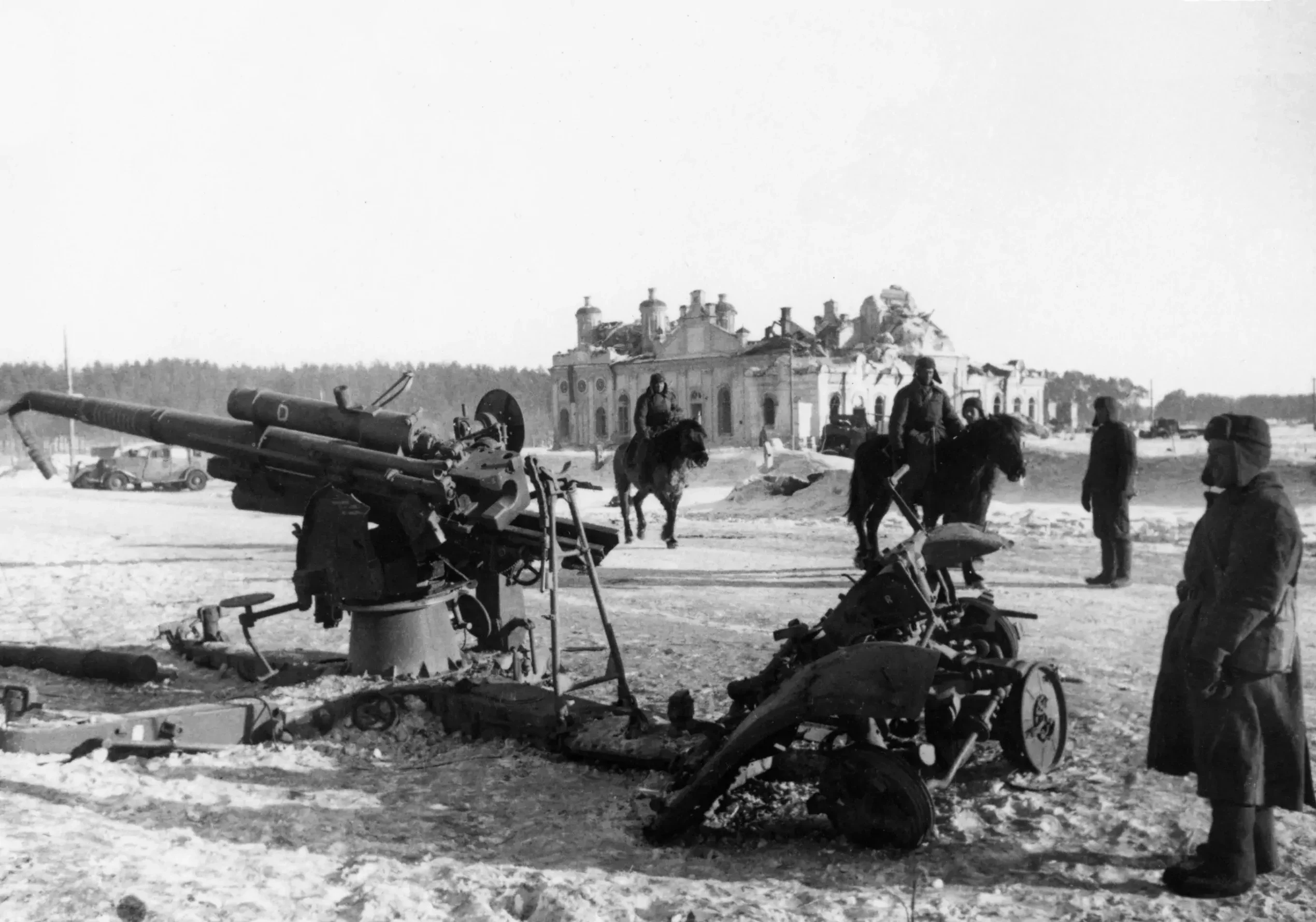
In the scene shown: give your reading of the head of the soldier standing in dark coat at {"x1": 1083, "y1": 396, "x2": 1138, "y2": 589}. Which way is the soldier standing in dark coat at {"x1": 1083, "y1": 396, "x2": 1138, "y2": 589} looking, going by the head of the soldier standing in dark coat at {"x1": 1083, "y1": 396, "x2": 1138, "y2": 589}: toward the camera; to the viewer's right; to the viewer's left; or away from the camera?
to the viewer's left

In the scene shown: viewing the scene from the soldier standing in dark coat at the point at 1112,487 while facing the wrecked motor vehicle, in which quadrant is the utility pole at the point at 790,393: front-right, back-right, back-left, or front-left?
back-right

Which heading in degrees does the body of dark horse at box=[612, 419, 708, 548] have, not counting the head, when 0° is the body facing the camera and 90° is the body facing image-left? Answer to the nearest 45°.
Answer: approximately 315°

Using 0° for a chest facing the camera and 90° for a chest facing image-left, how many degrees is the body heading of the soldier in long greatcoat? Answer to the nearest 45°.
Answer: approximately 90°

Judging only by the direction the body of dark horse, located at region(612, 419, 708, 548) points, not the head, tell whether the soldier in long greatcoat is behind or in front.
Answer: in front

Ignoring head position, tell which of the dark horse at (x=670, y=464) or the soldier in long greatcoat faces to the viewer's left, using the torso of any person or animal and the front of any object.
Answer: the soldier in long greatcoat

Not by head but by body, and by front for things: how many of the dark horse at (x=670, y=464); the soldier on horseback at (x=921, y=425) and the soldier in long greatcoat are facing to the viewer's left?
1

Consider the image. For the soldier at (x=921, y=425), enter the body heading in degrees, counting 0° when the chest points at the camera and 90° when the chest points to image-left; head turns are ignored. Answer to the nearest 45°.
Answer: approximately 315°

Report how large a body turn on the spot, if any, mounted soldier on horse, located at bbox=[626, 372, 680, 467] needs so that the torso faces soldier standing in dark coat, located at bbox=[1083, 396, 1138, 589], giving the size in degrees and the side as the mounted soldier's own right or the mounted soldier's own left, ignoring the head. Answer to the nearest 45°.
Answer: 0° — they already face them

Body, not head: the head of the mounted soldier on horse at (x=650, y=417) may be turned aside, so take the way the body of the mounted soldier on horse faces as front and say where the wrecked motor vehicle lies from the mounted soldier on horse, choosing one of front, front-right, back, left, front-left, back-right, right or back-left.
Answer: front-right
